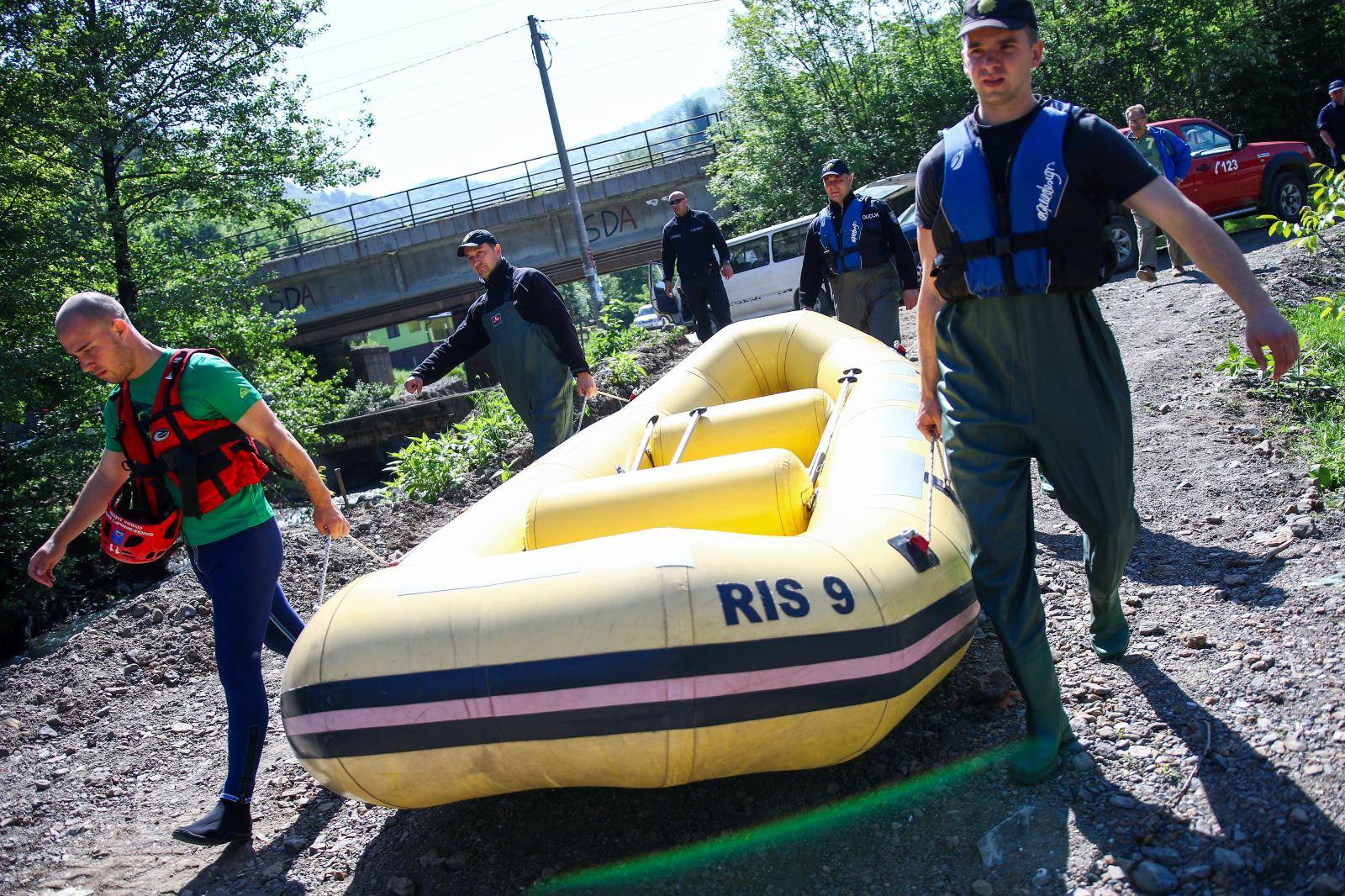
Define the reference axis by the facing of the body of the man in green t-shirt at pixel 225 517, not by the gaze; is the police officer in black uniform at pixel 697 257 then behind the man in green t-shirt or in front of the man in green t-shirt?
behind

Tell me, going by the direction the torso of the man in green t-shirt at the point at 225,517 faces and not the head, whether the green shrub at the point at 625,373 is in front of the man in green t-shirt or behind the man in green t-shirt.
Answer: behind

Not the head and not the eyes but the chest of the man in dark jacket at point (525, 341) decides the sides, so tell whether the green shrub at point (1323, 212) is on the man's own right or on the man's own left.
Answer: on the man's own left

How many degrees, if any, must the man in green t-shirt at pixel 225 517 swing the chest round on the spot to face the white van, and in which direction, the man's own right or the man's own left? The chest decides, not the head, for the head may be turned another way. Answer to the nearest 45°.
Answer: approximately 180°

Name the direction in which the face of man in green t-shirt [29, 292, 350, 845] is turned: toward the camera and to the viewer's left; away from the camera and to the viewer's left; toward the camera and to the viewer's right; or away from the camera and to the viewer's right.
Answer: toward the camera and to the viewer's left

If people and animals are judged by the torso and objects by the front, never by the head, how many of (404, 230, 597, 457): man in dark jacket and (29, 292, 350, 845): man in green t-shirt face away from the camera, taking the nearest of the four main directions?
0

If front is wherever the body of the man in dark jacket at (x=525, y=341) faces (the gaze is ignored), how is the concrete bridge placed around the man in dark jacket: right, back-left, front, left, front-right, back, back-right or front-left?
back-right

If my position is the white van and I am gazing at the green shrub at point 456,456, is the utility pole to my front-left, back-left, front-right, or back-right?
back-right

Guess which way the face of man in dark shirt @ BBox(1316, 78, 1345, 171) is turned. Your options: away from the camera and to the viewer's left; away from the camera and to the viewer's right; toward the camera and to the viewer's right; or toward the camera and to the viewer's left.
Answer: toward the camera and to the viewer's left

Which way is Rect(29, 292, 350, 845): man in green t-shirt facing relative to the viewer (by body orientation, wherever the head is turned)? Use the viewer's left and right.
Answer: facing the viewer and to the left of the viewer
